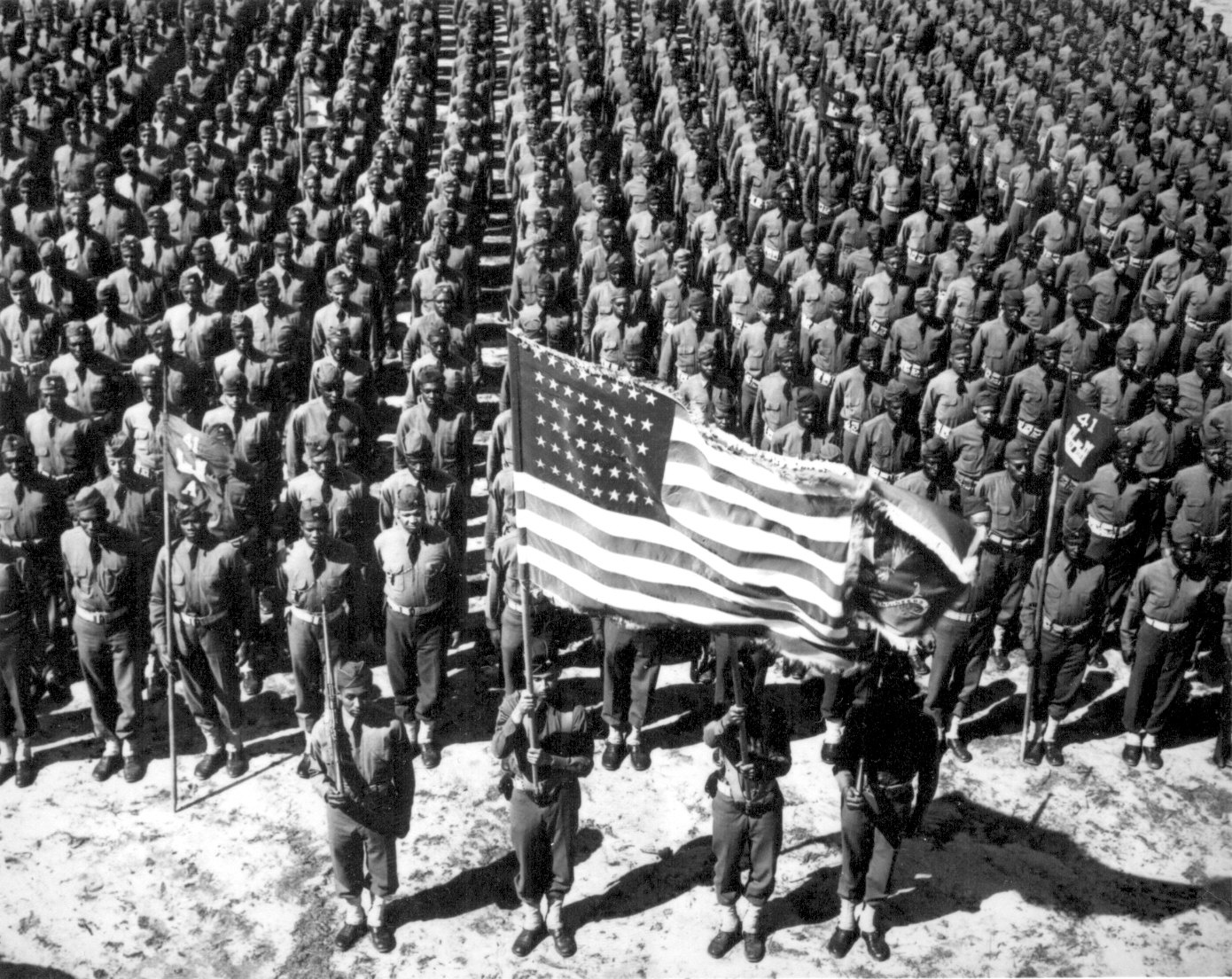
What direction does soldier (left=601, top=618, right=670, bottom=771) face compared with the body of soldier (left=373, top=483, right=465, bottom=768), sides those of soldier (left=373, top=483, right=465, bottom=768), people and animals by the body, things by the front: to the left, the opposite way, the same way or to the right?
the same way

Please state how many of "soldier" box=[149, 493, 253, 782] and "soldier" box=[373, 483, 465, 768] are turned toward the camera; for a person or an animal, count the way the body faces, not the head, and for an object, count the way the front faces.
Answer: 2

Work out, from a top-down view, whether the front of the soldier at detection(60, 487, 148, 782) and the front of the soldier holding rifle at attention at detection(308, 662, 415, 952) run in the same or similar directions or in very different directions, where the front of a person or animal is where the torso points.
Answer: same or similar directions

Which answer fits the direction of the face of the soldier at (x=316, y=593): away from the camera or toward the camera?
toward the camera

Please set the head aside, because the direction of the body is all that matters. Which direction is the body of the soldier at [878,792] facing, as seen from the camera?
toward the camera

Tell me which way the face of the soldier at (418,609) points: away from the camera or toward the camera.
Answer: toward the camera

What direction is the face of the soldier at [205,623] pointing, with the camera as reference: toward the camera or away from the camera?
toward the camera

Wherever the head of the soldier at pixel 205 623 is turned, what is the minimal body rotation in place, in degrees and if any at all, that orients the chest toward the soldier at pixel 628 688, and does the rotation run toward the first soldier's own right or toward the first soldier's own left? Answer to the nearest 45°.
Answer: approximately 90° to the first soldier's own left

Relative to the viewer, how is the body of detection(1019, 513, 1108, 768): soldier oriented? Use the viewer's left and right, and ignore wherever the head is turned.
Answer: facing the viewer

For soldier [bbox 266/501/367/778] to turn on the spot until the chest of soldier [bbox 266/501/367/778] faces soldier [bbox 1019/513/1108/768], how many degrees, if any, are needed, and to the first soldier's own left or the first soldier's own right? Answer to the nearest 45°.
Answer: approximately 90° to the first soldier's own left

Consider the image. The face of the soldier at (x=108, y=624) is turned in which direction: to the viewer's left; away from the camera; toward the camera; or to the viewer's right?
toward the camera

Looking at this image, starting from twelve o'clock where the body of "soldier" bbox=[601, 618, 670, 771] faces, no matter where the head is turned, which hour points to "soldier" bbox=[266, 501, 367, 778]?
"soldier" bbox=[266, 501, 367, 778] is roughly at 3 o'clock from "soldier" bbox=[601, 618, 670, 771].

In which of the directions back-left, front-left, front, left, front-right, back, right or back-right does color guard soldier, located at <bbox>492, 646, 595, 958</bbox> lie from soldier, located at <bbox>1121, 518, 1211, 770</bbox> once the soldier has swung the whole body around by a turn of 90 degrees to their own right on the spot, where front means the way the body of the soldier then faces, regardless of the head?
front-left

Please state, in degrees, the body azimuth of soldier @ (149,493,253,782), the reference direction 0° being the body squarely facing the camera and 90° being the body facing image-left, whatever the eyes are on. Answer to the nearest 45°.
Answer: approximately 0°

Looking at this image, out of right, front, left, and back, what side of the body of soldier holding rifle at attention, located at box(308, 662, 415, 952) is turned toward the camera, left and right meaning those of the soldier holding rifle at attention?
front
